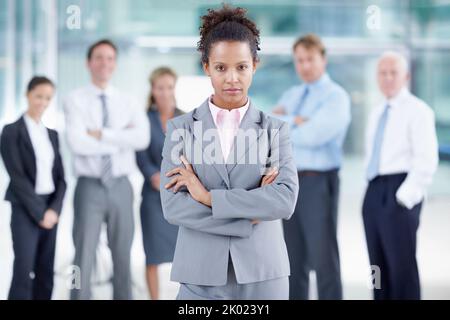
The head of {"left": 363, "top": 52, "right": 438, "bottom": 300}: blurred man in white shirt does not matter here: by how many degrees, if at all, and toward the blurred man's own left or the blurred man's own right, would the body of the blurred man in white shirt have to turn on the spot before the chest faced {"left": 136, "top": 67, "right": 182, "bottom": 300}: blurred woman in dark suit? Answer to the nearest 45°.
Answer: approximately 45° to the blurred man's own right

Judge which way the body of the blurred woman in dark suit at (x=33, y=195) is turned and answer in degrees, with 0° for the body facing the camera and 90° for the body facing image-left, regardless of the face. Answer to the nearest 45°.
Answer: approximately 315°

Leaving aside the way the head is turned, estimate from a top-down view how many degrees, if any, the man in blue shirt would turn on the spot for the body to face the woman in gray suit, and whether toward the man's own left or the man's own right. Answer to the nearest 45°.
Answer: approximately 45° to the man's own left

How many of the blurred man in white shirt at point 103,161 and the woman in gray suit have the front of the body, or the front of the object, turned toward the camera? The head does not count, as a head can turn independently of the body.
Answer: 2

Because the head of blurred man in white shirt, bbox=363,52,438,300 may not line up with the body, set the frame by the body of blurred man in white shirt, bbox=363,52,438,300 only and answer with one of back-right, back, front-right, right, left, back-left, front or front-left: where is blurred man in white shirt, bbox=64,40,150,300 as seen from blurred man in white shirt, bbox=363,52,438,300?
front-right

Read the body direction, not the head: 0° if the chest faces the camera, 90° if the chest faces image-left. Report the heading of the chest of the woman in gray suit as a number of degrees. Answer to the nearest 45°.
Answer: approximately 0°

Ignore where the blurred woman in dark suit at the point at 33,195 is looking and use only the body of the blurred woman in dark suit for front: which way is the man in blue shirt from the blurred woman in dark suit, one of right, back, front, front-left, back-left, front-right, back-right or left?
front-left

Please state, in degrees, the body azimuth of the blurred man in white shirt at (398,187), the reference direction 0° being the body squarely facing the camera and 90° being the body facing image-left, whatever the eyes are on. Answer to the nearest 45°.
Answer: approximately 45°

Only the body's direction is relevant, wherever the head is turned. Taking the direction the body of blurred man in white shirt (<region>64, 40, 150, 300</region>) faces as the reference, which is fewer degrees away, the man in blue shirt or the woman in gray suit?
the woman in gray suit
